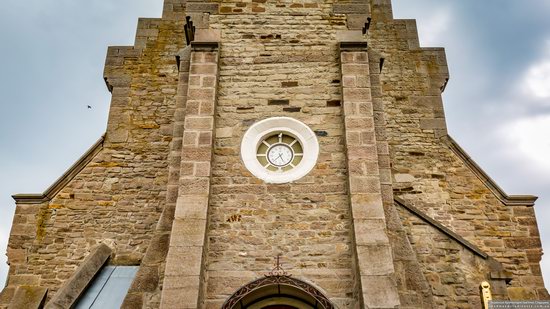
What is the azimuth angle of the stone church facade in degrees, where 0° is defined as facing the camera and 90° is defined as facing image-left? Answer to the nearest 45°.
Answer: approximately 0°
